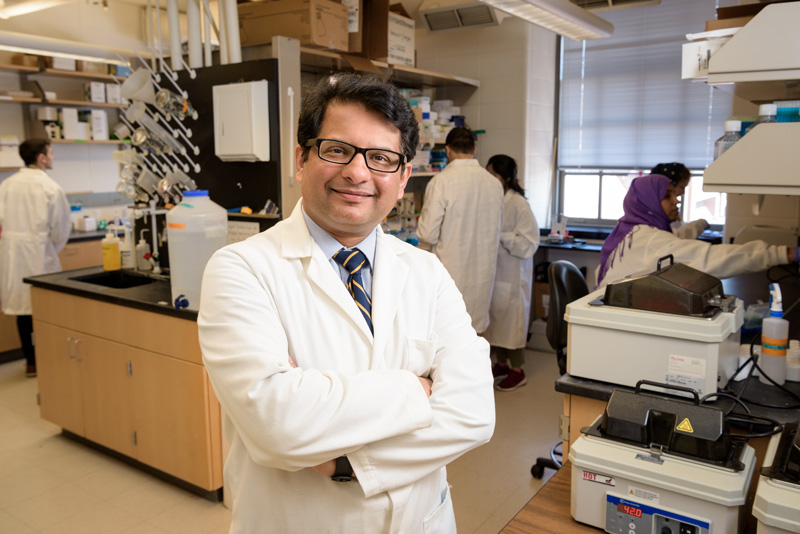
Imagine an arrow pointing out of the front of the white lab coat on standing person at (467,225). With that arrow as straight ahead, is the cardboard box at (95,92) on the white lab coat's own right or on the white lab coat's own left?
on the white lab coat's own left

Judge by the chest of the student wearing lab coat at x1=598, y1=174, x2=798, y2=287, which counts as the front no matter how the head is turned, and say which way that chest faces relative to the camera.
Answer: to the viewer's right

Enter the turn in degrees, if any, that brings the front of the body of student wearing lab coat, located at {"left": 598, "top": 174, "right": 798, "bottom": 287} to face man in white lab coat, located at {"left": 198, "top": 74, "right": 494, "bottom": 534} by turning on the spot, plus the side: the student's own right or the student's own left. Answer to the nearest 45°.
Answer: approximately 90° to the student's own right

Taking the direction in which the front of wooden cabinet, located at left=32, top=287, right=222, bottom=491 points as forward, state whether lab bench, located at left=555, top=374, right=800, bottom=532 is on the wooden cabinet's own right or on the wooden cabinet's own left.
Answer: on the wooden cabinet's own left

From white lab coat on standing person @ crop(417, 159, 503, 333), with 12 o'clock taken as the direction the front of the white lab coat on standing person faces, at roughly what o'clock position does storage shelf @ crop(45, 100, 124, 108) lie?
The storage shelf is roughly at 10 o'clock from the white lab coat on standing person.

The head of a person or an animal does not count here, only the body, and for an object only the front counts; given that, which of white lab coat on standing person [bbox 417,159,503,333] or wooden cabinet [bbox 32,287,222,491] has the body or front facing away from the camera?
the white lab coat on standing person

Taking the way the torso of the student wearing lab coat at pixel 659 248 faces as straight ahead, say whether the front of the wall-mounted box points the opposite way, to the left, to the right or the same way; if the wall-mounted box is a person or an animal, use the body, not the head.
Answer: to the right

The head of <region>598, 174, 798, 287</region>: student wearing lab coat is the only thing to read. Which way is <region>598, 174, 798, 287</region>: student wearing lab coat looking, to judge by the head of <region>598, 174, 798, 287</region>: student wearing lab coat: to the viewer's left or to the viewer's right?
to the viewer's right

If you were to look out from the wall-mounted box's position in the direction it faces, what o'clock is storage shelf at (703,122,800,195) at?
The storage shelf is roughly at 9 o'clock from the wall-mounted box.

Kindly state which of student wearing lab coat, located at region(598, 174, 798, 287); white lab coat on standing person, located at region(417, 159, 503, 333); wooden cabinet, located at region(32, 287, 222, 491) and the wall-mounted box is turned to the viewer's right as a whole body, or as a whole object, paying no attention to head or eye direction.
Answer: the student wearing lab coat

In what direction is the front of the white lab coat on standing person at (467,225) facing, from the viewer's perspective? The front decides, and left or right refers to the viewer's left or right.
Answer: facing away from the viewer

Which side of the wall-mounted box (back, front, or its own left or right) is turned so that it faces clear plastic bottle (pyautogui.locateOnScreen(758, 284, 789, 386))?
left

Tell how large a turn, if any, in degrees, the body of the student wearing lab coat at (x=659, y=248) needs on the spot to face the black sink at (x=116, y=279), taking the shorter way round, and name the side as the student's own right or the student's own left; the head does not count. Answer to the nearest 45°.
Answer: approximately 180°

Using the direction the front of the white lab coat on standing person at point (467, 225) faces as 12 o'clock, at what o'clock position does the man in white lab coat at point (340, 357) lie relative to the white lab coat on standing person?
The man in white lab coat is roughly at 6 o'clock from the white lab coat on standing person.
